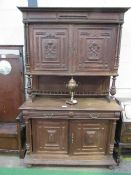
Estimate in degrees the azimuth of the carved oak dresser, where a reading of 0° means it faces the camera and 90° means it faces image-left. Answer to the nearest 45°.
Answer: approximately 0°
